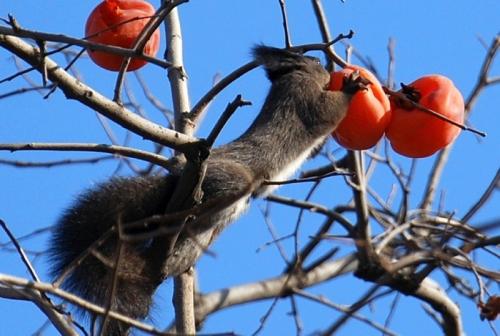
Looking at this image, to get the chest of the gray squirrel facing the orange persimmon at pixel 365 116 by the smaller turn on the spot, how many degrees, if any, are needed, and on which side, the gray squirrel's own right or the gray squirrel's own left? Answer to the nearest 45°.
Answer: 0° — it already faces it

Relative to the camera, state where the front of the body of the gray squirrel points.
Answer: to the viewer's right
